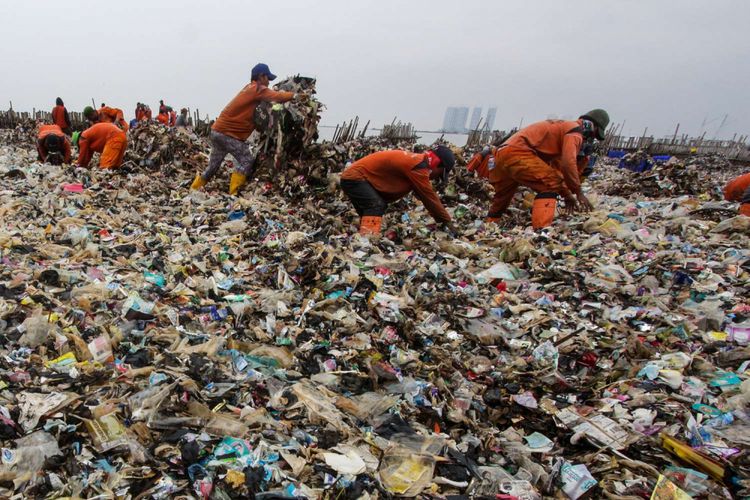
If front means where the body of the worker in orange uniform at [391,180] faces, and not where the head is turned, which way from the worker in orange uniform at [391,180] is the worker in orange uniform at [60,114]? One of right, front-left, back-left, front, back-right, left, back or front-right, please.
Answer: back-left

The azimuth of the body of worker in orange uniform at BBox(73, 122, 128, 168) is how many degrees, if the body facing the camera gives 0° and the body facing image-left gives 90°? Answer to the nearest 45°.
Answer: approximately 90°

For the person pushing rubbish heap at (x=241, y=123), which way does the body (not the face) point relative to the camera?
to the viewer's right

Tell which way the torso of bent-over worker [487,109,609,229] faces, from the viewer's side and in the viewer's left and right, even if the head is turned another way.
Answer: facing to the right of the viewer

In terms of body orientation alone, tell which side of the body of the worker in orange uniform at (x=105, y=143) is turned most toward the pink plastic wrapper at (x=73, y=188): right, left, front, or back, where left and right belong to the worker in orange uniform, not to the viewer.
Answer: left

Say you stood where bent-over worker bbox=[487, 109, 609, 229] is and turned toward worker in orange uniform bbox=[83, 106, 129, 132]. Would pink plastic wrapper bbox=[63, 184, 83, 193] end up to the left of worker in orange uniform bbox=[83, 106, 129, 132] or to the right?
left

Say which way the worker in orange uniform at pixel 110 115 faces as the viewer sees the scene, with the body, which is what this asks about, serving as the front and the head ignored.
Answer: to the viewer's left

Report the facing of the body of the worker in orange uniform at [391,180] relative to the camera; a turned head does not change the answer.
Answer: to the viewer's right

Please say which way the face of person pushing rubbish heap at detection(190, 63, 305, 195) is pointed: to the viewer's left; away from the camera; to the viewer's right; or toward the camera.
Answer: to the viewer's right
